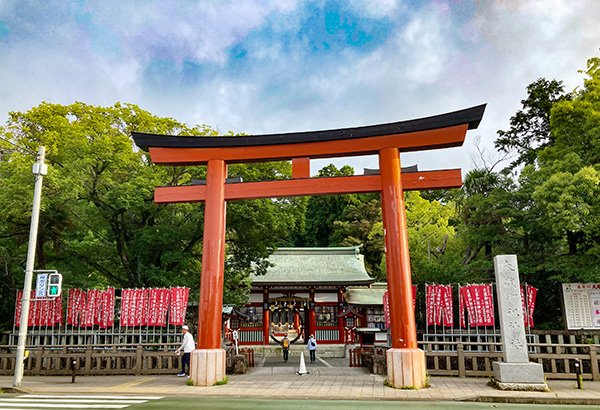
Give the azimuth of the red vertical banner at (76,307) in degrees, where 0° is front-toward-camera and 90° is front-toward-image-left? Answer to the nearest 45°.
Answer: approximately 0°

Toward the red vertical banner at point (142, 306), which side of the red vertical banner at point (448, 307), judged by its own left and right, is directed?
right

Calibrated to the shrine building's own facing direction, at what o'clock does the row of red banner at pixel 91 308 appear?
The row of red banner is roughly at 1 o'clock from the shrine building.

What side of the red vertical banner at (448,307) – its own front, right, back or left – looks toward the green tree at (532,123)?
back

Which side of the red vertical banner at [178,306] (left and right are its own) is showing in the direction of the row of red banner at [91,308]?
right

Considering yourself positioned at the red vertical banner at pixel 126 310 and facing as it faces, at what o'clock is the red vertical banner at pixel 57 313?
the red vertical banner at pixel 57 313 is roughly at 4 o'clock from the red vertical banner at pixel 126 310.
